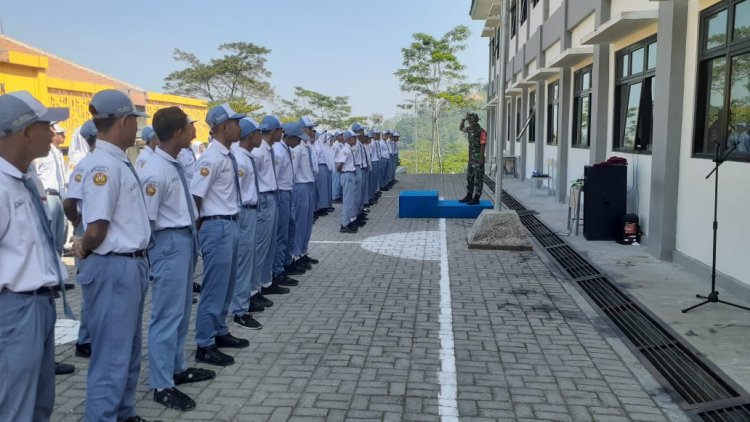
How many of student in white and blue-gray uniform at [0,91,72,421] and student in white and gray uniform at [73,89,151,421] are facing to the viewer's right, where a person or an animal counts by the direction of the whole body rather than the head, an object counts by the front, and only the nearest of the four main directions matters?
2

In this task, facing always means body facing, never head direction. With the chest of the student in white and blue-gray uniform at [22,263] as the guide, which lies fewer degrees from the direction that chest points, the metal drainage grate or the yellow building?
the metal drainage grate

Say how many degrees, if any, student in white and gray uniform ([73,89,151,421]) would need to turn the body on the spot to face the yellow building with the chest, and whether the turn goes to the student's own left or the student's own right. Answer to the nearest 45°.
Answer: approximately 90° to the student's own left

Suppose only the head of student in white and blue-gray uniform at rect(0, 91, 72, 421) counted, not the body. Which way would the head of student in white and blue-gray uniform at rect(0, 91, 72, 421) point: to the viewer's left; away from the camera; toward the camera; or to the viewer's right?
to the viewer's right

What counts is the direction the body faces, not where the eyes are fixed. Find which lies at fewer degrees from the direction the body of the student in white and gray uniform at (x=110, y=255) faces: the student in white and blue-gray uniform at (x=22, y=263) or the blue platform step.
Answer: the blue platform step

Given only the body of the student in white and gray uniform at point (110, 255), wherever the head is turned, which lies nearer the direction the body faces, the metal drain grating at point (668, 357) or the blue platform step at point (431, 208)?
the metal drain grating

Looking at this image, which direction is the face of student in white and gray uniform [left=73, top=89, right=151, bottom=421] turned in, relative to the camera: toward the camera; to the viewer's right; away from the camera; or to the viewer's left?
to the viewer's right

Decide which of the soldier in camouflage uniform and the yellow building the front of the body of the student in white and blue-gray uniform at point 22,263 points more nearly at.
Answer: the soldier in camouflage uniform

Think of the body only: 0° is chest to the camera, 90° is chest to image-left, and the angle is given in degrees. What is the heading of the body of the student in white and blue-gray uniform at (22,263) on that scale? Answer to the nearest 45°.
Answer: approximately 270°

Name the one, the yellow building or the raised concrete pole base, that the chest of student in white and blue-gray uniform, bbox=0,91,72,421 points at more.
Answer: the raised concrete pole base

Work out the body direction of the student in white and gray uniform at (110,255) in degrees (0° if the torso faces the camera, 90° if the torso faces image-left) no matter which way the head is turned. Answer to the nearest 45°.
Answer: approximately 270°

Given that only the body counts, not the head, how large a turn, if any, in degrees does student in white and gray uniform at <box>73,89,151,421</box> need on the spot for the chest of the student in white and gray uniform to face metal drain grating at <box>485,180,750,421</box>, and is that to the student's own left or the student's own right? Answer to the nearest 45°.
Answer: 0° — they already face it
